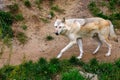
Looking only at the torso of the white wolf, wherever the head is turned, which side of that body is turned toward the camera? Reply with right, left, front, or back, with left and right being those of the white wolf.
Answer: left

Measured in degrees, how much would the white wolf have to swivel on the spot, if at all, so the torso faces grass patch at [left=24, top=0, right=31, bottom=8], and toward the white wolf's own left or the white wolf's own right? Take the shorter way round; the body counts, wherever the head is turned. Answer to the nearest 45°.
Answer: approximately 45° to the white wolf's own right
